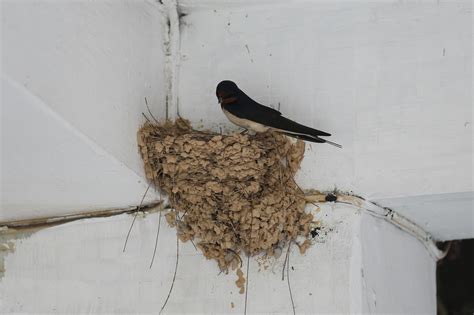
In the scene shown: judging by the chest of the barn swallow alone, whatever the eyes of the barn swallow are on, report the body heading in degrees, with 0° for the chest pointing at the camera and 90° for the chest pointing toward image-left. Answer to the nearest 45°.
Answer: approximately 90°
